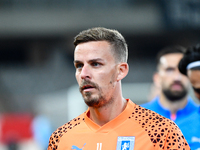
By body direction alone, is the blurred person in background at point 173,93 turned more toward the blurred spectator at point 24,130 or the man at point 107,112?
the man

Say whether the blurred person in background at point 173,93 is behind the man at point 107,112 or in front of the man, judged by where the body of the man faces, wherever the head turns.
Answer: behind

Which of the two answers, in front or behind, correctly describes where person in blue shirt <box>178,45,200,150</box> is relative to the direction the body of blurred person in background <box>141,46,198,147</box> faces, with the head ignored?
in front

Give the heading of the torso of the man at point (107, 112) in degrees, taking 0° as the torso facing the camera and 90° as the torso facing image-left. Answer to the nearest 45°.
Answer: approximately 45°

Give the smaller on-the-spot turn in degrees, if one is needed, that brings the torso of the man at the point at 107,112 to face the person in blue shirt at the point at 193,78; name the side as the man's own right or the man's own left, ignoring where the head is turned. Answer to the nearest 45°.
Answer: approximately 180°

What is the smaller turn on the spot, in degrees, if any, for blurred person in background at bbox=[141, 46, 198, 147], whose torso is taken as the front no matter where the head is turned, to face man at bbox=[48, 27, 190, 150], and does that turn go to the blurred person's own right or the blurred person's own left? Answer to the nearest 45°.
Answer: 0° — they already face them

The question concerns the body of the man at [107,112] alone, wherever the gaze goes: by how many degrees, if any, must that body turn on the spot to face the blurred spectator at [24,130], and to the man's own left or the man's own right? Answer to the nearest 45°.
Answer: approximately 135° to the man's own right
